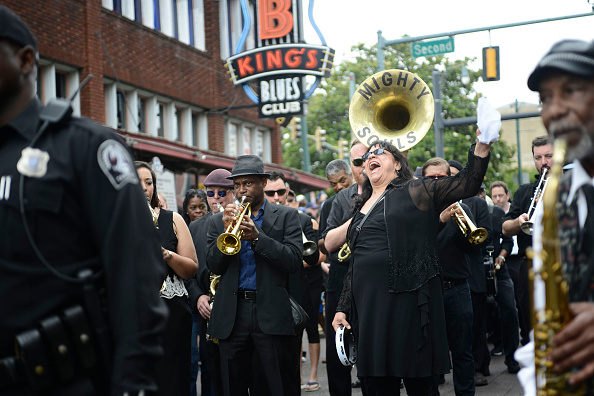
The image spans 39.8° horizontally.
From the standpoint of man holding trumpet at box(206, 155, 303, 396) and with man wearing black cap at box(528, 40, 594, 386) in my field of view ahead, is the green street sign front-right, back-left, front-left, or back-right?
back-left

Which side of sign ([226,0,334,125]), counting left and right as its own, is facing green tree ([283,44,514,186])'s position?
back

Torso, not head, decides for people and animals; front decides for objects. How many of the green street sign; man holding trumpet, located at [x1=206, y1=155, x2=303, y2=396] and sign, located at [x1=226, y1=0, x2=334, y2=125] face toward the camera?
3

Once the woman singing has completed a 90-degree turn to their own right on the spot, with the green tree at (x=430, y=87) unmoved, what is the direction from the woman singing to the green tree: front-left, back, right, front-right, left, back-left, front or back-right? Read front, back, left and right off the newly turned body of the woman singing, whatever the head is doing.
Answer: front-right

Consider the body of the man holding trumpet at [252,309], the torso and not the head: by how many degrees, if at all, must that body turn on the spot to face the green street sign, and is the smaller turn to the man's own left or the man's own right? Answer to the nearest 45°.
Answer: approximately 180°

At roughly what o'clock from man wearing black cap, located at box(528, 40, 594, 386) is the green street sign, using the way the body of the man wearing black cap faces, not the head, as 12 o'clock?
The green street sign is roughly at 4 o'clock from the man wearing black cap.

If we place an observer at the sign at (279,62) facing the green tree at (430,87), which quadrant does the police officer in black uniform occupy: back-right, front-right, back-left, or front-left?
back-right

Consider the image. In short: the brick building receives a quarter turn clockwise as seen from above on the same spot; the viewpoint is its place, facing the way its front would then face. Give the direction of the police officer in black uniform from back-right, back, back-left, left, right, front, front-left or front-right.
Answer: front-left

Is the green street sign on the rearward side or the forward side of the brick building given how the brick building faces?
on the forward side

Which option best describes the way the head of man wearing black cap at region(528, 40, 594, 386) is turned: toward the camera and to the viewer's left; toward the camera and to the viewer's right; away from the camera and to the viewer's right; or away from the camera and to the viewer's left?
toward the camera and to the viewer's left

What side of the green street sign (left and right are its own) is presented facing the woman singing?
front

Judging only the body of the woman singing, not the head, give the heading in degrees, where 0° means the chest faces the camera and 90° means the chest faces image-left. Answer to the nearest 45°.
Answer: approximately 45°

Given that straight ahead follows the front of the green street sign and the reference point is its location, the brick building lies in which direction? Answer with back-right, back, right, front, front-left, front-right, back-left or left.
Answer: right
